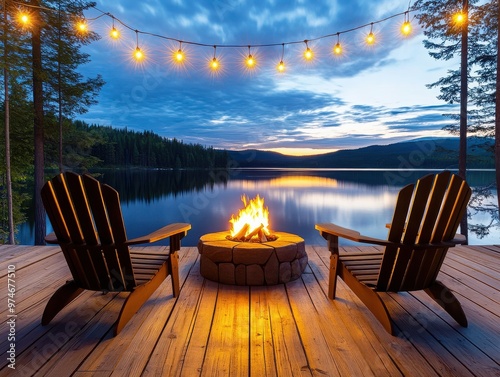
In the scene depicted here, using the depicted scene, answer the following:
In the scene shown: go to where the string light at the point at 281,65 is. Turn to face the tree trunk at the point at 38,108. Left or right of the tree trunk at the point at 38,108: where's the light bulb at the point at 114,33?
left

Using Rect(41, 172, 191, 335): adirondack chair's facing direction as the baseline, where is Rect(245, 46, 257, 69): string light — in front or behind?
in front

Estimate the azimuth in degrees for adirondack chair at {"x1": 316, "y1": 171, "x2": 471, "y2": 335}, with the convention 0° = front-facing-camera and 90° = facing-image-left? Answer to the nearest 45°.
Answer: approximately 135°

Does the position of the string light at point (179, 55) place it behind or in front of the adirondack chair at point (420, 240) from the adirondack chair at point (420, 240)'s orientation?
in front

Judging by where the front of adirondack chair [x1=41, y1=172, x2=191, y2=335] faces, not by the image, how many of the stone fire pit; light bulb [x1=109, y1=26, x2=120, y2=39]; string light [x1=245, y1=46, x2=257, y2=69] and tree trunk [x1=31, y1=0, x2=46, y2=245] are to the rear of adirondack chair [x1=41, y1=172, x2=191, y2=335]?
0

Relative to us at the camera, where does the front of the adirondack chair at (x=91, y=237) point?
facing away from the viewer and to the right of the viewer

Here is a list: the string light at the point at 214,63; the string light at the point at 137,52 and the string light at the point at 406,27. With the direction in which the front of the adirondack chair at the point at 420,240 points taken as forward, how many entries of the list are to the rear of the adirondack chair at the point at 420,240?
0

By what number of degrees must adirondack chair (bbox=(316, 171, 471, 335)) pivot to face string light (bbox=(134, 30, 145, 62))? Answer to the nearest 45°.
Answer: approximately 45° to its left

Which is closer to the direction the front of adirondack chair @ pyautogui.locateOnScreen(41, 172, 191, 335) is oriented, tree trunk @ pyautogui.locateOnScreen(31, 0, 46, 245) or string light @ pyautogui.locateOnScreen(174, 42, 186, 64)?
the string light

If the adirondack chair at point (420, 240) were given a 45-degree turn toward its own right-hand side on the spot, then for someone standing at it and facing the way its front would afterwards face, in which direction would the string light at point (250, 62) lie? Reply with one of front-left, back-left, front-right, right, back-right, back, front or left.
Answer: front-left

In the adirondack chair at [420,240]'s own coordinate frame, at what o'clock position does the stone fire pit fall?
The stone fire pit is roughly at 11 o'clock from the adirondack chair.

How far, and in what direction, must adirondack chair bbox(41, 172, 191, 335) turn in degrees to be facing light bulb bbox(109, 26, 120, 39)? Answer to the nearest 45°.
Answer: approximately 45° to its left

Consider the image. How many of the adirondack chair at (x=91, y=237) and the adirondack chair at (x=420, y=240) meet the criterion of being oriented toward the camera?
0

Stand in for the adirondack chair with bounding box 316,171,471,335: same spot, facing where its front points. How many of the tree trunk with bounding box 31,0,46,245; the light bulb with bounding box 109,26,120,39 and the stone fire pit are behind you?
0

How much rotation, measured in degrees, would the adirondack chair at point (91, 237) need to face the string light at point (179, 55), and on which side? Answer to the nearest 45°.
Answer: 0° — it already faces it

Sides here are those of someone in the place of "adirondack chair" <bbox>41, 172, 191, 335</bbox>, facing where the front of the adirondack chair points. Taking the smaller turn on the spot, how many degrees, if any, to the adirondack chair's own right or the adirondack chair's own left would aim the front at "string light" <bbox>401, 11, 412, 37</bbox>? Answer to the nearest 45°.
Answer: approximately 45° to the adirondack chair's own right

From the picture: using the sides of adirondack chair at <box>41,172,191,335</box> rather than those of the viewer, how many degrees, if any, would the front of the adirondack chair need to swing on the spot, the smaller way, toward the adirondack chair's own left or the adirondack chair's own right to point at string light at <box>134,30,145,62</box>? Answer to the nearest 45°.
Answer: approximately 45° to the adirondack chair's own left
